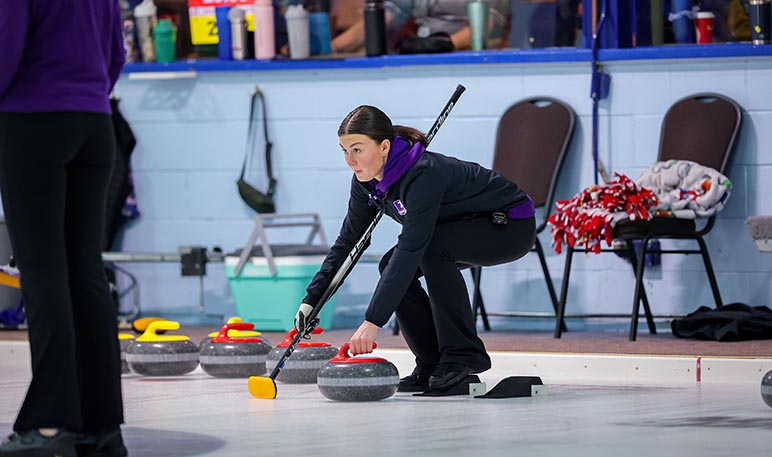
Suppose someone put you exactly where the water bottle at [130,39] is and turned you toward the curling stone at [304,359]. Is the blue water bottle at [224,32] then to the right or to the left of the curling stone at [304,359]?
left

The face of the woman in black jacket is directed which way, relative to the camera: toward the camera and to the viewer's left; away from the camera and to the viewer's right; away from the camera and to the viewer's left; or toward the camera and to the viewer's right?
toward the camera and to the viewer's left

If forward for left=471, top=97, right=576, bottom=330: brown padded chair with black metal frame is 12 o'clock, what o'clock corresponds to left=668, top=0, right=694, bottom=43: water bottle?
The water bottle is roughly at 7 o'clock from the brown padded chair with black metal frame.

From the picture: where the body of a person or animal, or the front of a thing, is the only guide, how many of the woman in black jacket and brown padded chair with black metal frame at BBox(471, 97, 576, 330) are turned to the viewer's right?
0

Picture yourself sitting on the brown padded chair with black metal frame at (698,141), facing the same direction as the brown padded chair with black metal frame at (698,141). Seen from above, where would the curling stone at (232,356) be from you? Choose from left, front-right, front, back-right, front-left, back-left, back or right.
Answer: front

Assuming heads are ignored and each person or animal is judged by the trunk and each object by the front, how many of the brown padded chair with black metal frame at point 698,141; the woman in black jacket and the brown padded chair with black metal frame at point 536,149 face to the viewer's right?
0

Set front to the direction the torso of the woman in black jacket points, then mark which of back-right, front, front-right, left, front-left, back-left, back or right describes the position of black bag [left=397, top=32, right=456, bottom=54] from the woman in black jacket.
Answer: back-right

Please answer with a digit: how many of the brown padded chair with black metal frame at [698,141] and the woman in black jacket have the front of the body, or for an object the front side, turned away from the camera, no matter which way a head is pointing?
0

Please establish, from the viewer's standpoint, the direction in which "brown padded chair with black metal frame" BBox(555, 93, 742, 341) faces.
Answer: facing the viewer and to the left of the viewer
